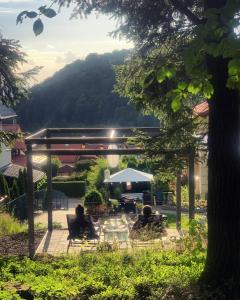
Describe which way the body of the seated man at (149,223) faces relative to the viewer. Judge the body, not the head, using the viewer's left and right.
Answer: facing away from the viewer

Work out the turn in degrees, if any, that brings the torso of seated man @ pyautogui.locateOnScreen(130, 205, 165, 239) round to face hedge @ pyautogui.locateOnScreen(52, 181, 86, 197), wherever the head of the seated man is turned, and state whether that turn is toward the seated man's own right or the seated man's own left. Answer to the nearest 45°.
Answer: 0° — they already face it

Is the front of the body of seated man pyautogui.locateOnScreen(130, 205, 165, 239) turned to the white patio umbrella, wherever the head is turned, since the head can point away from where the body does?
yes

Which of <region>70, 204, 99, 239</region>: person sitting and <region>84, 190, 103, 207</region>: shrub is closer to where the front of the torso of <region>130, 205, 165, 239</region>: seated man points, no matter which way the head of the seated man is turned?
the shrub

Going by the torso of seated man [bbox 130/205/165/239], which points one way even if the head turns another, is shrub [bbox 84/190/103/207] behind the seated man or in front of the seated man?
in front
